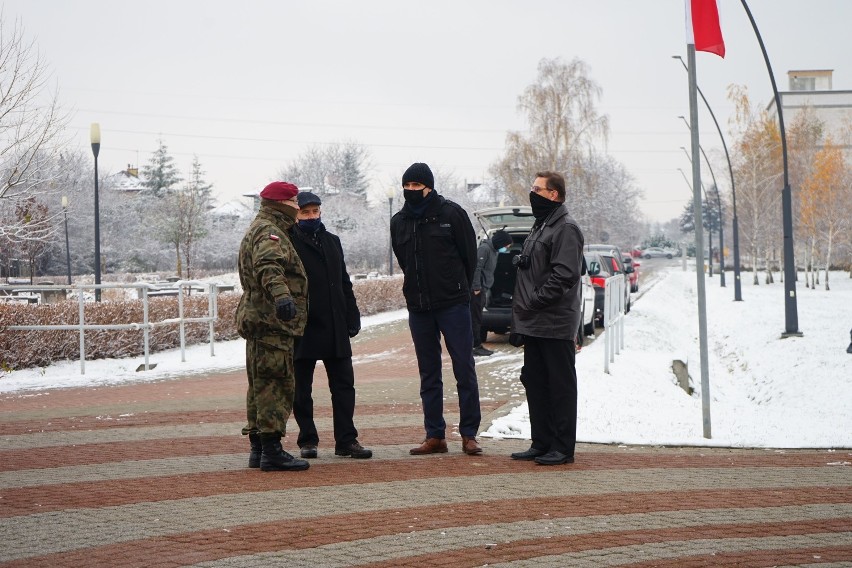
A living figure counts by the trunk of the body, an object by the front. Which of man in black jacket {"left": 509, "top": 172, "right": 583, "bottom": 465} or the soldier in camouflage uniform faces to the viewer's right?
the soldier in camouflage uniform

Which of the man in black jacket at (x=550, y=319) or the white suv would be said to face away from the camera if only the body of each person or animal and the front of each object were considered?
the white suv

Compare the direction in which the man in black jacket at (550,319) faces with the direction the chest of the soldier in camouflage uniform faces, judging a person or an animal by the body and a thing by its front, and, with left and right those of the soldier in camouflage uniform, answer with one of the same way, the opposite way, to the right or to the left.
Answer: the opposite way

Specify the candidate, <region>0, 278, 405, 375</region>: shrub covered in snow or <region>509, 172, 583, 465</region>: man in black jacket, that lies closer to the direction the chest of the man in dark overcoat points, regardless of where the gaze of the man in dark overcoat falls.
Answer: the man in black jacket

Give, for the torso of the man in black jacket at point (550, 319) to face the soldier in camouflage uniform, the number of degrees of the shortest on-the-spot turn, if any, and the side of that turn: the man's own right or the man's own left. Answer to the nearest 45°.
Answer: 0° — they already face them

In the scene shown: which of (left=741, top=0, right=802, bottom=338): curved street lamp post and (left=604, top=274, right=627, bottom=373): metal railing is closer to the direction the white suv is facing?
the curved street lamp post

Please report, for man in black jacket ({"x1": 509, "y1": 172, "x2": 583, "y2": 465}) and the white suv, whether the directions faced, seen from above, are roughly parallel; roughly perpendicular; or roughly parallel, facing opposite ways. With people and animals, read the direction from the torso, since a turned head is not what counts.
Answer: roughly perpendicular

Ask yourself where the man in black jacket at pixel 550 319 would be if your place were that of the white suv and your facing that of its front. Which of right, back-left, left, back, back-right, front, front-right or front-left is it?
back

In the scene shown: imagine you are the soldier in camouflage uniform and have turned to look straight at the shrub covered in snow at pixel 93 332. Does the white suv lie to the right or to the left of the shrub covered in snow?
right

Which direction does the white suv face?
away from the camera

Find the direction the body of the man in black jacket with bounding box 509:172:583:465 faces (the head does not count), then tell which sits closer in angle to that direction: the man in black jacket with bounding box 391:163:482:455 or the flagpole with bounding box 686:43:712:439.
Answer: the man in black jacket

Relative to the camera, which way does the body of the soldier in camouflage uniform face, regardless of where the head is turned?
to the viewer's right

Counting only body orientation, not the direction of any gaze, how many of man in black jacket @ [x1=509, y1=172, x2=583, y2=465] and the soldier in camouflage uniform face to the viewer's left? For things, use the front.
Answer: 1

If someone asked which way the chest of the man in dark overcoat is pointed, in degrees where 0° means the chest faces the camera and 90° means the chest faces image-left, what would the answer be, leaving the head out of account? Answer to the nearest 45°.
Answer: approximately 315°
